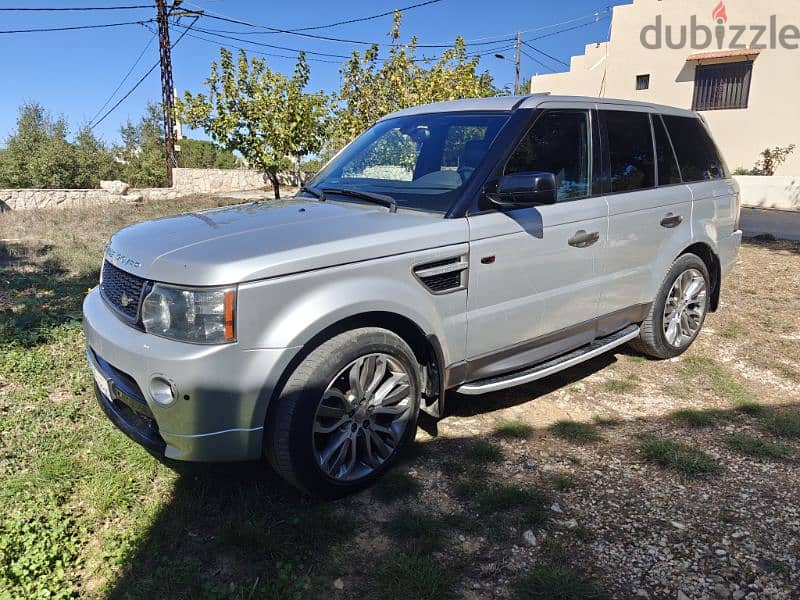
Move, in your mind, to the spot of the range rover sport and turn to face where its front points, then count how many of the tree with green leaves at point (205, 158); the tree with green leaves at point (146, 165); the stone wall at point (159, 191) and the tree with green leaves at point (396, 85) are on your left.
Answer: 0

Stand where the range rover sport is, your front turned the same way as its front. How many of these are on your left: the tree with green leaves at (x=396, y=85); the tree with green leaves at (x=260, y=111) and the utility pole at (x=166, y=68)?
0

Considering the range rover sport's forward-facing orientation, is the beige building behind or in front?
behind

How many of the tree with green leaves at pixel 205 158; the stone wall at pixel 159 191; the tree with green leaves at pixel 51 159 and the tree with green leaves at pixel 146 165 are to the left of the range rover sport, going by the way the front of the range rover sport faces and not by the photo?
0

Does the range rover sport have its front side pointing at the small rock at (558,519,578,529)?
no

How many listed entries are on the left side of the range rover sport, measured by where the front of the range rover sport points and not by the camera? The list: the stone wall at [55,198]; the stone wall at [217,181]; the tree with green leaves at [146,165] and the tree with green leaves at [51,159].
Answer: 0

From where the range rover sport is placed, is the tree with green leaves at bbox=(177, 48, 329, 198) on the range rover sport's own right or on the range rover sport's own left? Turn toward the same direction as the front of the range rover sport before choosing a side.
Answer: on the range rover sport's own right

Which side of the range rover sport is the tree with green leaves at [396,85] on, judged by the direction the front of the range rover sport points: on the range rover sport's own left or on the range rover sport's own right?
on the range rover sport's own right

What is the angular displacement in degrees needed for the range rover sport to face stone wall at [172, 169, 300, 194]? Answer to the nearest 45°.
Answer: approximately 135° to its right

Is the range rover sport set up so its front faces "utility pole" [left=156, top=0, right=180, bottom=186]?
no

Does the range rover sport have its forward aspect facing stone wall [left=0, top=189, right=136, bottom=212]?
no

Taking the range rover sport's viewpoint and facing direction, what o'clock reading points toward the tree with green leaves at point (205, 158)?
The tree with green leaves is roughly at 4 o'clock from the range rover sport.

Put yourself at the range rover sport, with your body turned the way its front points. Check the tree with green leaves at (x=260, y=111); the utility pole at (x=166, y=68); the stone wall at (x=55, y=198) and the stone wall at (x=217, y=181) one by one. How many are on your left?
0

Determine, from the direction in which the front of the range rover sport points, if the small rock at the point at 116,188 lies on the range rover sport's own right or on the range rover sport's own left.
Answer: on the range rover sport's own right

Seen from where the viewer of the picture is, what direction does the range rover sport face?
facing the viewer and to the left of the viewer

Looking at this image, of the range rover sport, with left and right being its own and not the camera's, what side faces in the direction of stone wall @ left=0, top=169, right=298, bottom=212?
right

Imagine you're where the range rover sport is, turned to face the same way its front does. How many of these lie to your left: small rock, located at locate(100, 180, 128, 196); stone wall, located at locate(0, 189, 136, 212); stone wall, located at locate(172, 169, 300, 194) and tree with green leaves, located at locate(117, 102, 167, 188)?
0
